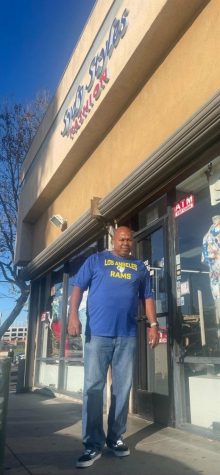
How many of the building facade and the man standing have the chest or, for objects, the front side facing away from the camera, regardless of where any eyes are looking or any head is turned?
0

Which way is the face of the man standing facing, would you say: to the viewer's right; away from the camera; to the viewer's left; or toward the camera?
toward the camera

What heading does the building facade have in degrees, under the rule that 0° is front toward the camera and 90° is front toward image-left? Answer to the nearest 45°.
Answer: approximately 45°
